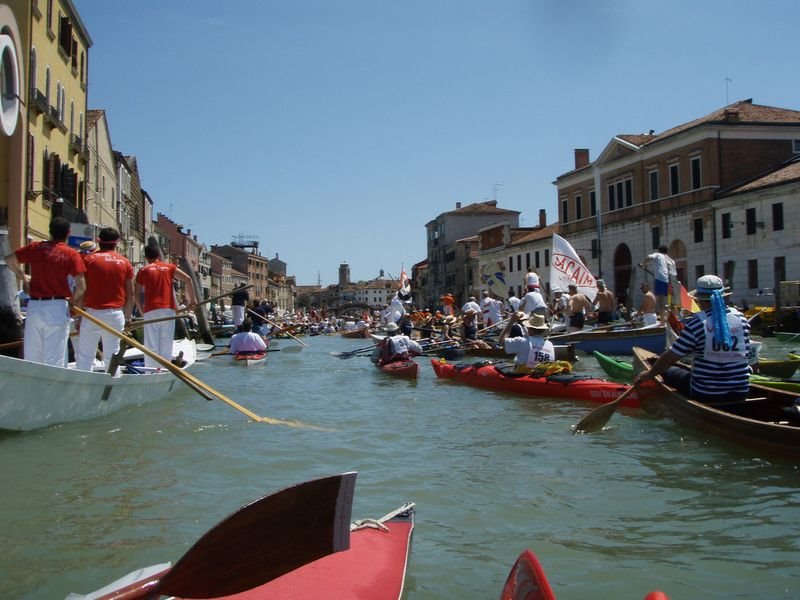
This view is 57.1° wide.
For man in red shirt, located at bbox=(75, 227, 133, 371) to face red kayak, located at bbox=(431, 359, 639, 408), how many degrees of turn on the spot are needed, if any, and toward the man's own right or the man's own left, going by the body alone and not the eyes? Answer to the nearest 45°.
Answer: approximately 90° to the man's own right

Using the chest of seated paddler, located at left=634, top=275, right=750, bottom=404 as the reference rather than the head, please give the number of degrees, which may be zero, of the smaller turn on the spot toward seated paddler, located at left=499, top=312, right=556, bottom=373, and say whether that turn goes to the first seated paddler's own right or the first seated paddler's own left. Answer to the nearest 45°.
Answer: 0° — they already face them

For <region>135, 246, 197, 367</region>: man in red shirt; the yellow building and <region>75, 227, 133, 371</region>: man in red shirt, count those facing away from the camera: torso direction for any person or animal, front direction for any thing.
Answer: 2

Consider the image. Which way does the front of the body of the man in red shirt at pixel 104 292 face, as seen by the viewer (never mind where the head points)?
away from the camera

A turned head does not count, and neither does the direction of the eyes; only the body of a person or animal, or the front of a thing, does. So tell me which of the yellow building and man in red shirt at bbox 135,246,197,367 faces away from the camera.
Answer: the man in red shirt

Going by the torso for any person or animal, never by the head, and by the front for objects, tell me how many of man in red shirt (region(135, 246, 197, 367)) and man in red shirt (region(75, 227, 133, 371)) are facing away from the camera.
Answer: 2

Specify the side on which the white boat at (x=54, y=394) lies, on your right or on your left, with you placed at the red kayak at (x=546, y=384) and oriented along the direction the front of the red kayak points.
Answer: on your left

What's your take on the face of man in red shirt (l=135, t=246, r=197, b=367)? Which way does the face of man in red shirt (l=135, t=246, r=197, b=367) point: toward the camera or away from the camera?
away from the camera

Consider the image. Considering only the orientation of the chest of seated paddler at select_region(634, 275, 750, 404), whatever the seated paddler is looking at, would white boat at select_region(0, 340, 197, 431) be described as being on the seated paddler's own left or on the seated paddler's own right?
on the seated paddler's own left

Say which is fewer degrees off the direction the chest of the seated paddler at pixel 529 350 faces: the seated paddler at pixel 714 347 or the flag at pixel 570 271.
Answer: the flag

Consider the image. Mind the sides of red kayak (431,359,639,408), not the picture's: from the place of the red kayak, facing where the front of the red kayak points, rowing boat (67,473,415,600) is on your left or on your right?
on your left

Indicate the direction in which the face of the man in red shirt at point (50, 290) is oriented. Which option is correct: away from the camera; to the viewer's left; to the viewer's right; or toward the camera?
away from the camera
